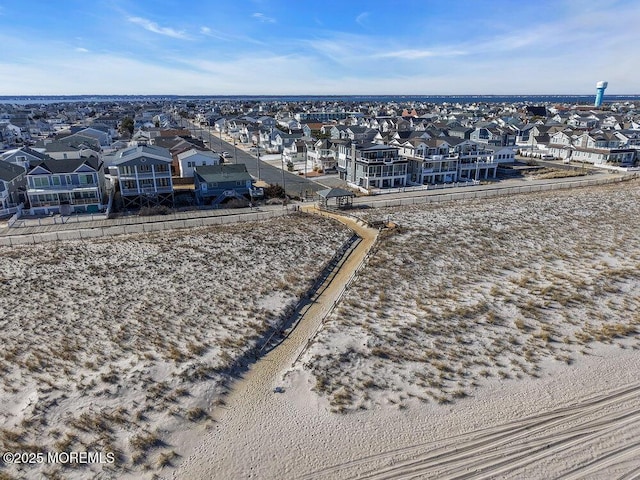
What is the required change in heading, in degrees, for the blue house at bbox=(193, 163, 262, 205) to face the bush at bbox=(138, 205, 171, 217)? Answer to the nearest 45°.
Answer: approximately 45° to its right

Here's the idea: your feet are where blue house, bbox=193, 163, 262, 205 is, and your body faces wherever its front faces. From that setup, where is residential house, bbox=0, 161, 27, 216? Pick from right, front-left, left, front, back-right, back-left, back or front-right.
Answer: right

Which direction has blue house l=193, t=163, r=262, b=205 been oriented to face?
toward the camera

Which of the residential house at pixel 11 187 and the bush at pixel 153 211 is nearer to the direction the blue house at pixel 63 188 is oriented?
the bush

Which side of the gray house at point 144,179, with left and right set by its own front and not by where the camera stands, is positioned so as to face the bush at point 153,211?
front

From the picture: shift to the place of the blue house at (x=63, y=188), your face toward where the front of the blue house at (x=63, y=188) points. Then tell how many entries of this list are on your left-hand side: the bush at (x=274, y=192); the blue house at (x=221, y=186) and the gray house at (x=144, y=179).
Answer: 3

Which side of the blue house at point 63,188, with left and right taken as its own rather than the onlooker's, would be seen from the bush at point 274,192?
left

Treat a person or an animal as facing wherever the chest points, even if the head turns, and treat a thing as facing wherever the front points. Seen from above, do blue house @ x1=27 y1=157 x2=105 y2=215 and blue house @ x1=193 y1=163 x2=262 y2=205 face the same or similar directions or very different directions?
same or similar directions

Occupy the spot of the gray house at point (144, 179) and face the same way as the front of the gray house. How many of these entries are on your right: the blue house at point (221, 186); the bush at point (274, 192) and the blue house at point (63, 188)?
1

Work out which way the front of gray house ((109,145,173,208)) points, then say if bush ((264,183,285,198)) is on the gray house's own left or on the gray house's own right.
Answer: on the gray house's own left

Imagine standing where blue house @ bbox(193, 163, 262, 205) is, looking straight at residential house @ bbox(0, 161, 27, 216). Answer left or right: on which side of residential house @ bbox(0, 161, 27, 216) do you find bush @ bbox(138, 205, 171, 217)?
left

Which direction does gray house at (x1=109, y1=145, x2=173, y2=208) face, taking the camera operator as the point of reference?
facing the viewer

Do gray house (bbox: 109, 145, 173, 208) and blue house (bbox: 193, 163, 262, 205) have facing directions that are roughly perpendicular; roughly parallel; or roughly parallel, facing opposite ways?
roughly parallel

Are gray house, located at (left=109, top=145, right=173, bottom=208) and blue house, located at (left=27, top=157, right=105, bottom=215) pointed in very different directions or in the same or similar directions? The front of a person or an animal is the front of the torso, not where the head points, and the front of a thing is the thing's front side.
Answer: same or similar directions

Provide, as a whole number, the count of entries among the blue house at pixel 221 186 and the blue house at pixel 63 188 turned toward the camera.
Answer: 2

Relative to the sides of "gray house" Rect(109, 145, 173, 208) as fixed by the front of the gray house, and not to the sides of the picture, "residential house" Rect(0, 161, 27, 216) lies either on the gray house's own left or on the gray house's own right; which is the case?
on the gray house's own right

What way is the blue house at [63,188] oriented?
toward the camera

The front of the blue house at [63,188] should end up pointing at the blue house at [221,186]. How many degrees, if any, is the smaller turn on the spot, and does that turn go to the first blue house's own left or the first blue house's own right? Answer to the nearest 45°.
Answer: approximately 90° to the first blue house's own left
